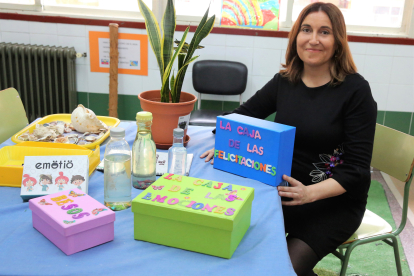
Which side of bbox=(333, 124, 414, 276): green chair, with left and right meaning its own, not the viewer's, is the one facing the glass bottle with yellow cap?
front

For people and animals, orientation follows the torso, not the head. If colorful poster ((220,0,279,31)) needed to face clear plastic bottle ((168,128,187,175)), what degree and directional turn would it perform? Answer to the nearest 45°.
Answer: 0° — it already faces it

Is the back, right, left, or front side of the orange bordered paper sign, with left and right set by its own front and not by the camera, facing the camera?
front

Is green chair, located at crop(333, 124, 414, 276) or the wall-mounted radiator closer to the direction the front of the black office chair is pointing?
the green chair

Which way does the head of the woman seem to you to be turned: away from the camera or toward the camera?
toward the camera

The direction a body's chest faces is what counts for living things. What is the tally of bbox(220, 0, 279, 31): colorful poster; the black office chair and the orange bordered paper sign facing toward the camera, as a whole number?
3

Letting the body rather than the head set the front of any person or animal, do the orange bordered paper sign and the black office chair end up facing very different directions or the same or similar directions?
same or similar directions

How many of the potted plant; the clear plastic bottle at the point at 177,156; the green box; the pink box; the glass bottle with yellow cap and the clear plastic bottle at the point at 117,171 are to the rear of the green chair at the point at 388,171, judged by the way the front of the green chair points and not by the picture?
0

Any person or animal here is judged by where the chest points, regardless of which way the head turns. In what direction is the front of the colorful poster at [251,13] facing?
toward the camera

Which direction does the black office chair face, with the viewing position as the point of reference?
facing the viewer

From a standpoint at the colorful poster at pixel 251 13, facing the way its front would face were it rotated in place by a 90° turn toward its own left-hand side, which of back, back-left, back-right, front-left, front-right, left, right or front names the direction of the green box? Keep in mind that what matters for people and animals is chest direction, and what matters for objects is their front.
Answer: right

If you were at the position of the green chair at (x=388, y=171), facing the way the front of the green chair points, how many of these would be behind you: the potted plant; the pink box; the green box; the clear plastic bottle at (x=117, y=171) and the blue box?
0

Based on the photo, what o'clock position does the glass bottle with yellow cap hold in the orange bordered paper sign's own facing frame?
The glass bottle with yellow cap is roughly at 12 o'clock from the orange bordered paper sign.

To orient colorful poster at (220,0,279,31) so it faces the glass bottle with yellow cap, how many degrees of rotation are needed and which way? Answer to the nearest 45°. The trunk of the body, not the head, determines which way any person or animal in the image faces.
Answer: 0° — it already faces it

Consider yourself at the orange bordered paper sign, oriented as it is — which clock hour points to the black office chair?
The black office chair is roughly at 10 o'clock from the orange bordered paper sign.

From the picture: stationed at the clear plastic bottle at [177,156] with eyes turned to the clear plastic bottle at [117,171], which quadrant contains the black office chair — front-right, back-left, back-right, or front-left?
back-right

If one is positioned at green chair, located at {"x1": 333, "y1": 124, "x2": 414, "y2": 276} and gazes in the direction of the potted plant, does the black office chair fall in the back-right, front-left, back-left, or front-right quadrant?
front-right

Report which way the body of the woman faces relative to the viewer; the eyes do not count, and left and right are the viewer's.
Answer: facing the viewer and to the left of the viewer
